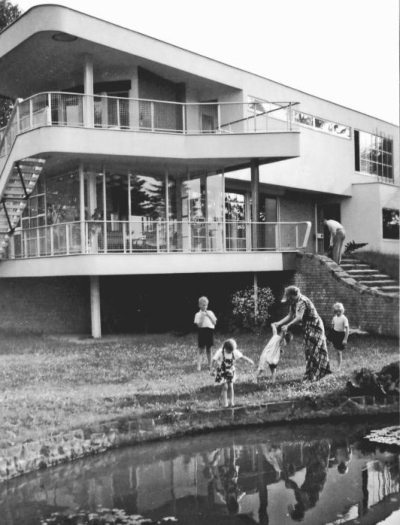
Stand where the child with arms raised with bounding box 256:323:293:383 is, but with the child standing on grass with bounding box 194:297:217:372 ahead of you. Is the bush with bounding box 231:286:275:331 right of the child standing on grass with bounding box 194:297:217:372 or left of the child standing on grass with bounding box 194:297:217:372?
right

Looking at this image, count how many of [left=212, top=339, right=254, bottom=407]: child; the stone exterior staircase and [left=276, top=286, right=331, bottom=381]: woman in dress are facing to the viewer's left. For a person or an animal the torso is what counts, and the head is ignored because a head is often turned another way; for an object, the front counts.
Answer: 1

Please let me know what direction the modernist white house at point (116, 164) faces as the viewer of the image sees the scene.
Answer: facing the viewer and to the right of the viewer

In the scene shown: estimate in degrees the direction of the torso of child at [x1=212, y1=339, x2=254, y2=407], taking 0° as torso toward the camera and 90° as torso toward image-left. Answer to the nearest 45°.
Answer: approximately 0°

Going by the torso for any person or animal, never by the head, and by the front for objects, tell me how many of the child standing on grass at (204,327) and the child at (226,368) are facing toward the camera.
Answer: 2

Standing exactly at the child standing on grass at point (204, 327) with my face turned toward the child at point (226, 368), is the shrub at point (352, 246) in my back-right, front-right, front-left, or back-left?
back-left

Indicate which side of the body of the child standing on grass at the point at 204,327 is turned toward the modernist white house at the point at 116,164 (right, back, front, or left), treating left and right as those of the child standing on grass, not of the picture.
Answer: back

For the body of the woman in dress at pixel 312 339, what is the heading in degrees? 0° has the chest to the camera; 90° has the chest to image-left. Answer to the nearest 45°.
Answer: approximately 90°

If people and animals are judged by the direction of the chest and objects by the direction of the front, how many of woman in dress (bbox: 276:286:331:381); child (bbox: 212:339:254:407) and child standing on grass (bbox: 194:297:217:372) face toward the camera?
2

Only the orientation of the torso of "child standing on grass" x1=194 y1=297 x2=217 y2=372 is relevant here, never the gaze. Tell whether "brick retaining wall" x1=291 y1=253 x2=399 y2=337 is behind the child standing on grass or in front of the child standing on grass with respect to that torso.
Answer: behind
